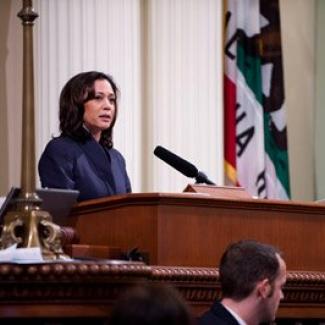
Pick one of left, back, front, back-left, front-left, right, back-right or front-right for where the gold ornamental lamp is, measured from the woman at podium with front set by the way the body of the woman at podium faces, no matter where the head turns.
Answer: front-right

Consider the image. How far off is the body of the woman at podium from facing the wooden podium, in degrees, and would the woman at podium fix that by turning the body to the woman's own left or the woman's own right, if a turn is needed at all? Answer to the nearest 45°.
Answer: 0° — they already face it

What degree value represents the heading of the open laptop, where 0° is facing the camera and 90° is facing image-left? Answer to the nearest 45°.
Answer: approximately 180°

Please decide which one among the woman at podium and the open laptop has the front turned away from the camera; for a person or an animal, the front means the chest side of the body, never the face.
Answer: the open laptop

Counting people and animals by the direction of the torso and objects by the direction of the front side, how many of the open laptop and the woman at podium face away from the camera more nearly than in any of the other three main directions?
1

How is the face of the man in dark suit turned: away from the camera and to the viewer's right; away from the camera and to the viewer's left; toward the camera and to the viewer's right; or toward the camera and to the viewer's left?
away from the camera and to the viewer's right

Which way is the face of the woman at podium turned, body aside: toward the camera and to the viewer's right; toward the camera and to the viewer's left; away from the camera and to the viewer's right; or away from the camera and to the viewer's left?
toward the camera and to the viewer's right

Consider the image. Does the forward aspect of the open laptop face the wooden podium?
no

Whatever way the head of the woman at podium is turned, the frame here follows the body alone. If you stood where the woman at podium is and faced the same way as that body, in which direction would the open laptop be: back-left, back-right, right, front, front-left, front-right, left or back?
front-right

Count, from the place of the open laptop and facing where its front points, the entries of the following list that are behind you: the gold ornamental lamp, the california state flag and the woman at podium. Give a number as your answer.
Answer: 1

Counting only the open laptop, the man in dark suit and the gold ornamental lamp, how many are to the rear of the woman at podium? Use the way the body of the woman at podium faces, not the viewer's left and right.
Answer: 0

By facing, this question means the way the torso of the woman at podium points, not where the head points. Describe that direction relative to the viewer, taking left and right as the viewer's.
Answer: facing the viewer and to the right of the viewer

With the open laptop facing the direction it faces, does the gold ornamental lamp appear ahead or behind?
behind

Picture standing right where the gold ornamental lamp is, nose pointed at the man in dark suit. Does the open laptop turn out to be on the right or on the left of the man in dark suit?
left

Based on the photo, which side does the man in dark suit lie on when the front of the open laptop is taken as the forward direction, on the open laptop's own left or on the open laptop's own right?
on the open laptop's own right
